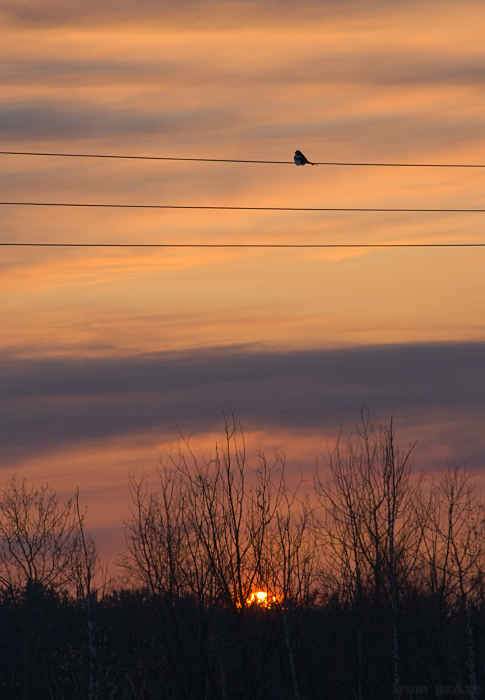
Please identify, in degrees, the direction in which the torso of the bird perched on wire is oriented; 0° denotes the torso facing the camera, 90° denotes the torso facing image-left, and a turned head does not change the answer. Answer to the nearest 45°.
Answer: approximately 90°
